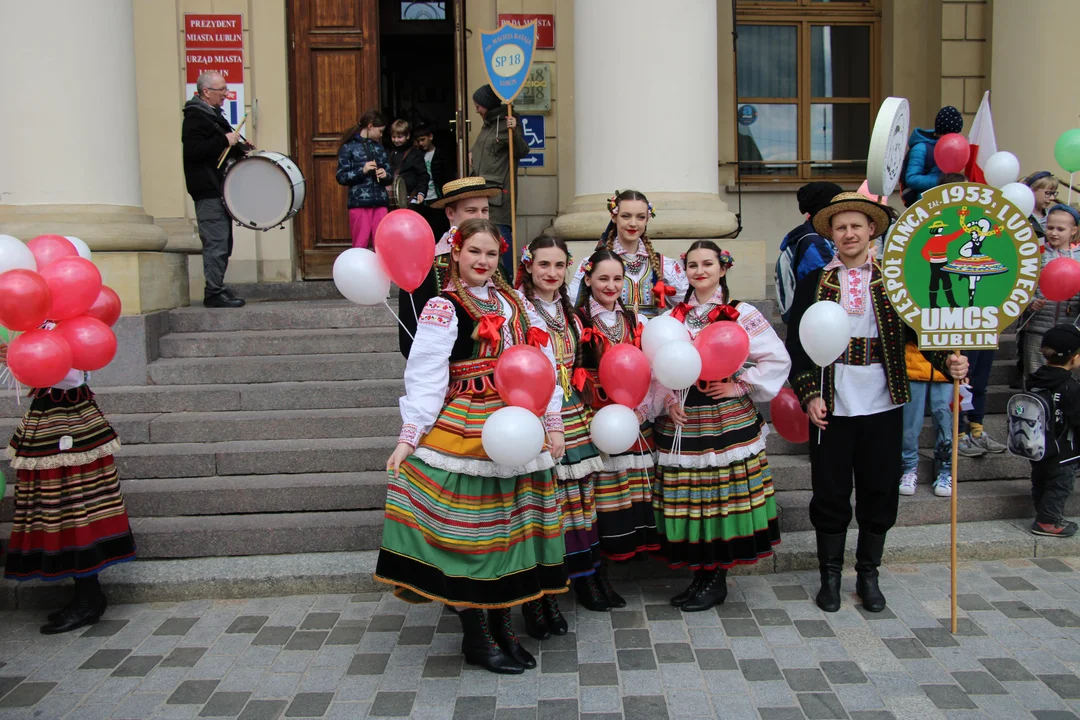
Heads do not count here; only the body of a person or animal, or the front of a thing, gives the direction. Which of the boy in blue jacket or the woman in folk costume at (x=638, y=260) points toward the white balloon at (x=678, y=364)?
the woman in folk costume

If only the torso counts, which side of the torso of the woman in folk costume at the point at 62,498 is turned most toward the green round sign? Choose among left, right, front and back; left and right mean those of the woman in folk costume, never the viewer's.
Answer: back

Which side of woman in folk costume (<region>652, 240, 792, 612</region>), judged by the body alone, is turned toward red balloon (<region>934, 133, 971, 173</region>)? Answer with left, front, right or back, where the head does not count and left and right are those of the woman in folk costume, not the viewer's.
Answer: back

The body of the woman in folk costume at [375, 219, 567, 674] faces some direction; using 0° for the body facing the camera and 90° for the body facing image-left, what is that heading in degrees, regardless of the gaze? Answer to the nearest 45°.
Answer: approximately 315°

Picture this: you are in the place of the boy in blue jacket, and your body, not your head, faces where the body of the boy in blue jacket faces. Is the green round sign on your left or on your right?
on your right

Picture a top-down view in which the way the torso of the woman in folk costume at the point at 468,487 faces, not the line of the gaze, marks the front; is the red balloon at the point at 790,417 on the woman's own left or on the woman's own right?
on the woman's own left

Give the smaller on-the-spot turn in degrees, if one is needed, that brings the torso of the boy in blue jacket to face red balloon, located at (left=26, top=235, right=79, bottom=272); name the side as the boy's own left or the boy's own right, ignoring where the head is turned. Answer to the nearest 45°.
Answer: approximately 135° to the boy's own right

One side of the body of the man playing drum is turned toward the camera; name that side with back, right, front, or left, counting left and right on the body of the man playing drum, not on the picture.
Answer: right
